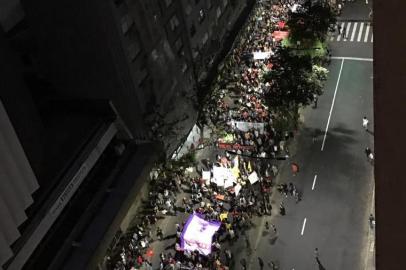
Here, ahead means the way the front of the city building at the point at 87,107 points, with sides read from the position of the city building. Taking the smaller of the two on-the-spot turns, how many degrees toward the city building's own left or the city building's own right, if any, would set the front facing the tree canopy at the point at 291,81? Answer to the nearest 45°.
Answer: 0° — it already faces it

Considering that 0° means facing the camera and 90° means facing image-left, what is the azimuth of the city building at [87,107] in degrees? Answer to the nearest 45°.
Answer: approximately 270°
